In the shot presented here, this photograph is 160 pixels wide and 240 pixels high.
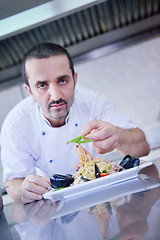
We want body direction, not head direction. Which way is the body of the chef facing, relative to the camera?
toward the camera

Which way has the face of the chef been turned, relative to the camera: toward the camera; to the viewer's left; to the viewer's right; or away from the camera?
toward the camera
